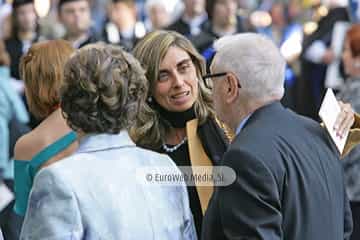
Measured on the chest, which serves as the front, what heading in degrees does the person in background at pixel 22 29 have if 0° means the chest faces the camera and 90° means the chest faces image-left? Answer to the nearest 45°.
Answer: approximately 0°

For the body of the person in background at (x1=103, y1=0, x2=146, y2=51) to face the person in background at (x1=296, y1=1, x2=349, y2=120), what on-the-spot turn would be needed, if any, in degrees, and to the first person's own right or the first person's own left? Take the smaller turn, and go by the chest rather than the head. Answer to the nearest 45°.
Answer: approximately 45° to the first person's own left

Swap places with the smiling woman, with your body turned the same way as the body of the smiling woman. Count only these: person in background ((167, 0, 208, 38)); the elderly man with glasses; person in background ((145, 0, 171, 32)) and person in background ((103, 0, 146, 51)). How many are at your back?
3

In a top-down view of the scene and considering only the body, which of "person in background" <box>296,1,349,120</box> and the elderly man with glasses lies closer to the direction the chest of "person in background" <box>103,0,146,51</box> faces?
the elderly man with glasses

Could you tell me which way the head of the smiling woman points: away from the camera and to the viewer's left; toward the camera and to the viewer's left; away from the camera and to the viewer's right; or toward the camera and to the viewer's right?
toward the camera and to the viewer's right

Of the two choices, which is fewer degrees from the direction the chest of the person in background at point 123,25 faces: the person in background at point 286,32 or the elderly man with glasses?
the elderly man with glasses
